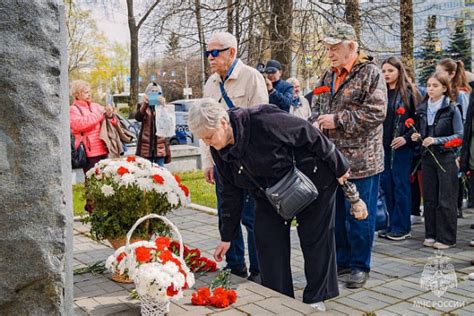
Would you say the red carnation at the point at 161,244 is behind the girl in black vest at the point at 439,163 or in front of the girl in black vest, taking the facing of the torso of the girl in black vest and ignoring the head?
in front

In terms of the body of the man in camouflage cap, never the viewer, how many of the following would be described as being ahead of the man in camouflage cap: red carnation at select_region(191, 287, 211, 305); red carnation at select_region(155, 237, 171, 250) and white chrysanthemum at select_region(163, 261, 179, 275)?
3

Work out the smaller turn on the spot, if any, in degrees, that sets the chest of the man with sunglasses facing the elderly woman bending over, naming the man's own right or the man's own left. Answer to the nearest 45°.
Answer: approximately 45° to the man's own left

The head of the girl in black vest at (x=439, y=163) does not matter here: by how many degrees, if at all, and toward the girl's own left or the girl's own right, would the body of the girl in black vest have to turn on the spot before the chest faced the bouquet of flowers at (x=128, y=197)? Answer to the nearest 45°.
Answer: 0° — they already face it

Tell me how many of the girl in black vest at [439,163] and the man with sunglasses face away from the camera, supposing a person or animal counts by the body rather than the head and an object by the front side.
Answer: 0

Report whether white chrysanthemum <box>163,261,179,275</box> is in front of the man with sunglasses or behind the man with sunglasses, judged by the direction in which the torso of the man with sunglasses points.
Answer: in front

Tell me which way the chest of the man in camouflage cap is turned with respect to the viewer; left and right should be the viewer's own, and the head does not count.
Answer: facing the viewer and to the left of the viewer

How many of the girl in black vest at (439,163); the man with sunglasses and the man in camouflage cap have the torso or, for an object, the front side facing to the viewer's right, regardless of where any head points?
0

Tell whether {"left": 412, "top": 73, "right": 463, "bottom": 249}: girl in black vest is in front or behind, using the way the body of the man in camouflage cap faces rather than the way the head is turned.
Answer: behind

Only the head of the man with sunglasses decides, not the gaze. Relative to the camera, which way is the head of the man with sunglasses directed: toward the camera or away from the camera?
toward the camera

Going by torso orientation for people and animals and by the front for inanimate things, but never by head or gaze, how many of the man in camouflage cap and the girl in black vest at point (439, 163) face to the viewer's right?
0

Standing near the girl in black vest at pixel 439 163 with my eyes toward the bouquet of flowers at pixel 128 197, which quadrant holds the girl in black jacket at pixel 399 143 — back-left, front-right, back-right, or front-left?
front-right

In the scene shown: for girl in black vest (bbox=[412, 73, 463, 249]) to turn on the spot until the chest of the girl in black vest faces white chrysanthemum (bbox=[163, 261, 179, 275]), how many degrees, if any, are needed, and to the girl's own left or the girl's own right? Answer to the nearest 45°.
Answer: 0° — they already face it
